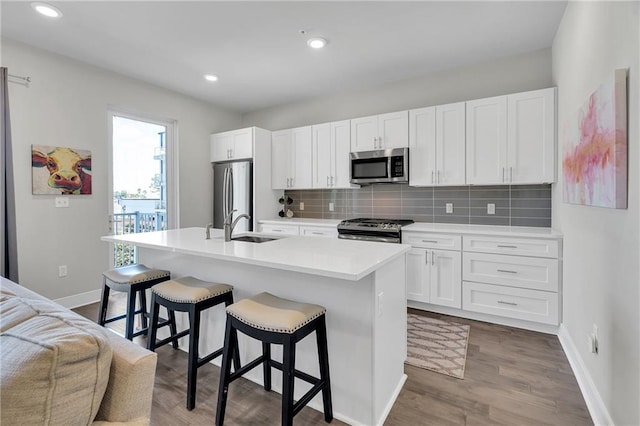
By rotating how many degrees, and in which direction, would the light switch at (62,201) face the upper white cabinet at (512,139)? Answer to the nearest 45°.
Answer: approximately 45° to its left

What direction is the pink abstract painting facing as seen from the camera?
to the viewer's left

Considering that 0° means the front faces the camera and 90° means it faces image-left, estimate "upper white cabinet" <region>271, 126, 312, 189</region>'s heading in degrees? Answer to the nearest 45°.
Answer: approximately 45°

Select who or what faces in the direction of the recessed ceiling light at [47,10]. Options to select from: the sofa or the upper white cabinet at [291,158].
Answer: the upper white cabinet

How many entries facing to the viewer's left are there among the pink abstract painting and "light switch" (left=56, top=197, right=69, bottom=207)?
1

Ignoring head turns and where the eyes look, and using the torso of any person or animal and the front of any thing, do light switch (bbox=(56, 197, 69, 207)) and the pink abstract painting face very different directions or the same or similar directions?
very different directions

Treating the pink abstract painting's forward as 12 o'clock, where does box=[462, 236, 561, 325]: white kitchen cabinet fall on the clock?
The white kitchen cabinet is roughly at 2 o'clock from the pink abstract painting.

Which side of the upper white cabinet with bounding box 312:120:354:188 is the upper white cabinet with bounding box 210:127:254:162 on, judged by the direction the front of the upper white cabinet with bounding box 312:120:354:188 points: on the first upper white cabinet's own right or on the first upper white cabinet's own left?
on the first upper white cabinet's own right
